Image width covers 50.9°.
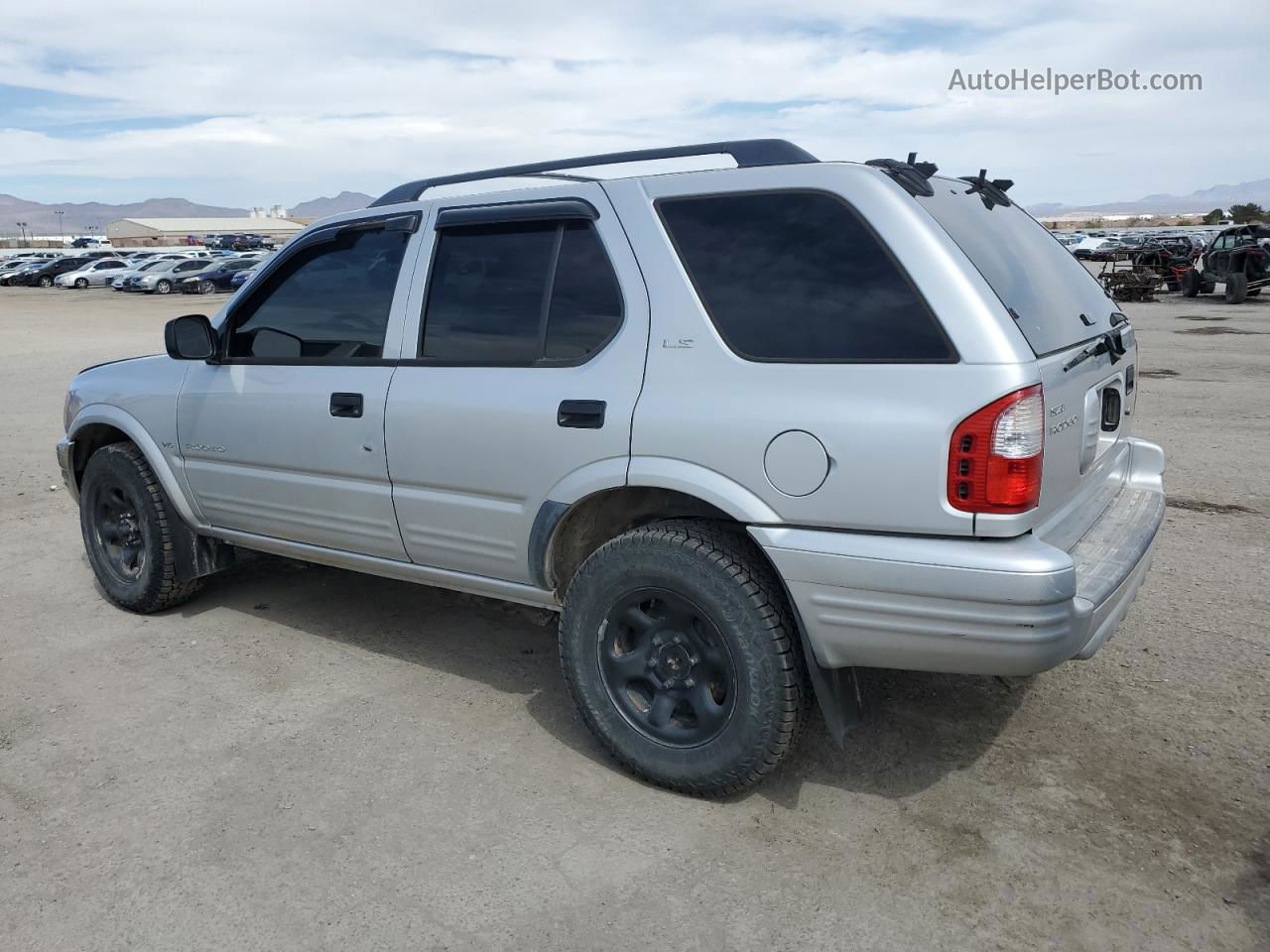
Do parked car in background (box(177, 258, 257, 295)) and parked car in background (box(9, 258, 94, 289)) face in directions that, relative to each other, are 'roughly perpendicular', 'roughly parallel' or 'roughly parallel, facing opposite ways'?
roughly parallel

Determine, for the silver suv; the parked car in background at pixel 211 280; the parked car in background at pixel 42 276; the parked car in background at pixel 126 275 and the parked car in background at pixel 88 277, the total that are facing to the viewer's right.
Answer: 0

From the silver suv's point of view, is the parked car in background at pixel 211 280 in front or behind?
in front

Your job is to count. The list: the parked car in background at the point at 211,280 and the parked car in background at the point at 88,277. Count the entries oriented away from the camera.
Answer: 0

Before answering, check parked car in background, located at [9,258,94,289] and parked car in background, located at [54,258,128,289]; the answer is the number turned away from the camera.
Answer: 0

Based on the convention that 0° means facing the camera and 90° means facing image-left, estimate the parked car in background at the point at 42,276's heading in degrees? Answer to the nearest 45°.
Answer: approximately 45°

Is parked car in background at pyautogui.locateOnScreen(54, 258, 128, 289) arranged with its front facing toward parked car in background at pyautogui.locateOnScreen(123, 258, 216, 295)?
no

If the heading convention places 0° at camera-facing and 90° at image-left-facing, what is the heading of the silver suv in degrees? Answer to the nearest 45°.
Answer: approximately 135°

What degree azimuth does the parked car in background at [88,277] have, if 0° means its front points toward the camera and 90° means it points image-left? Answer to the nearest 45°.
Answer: approximately 45°

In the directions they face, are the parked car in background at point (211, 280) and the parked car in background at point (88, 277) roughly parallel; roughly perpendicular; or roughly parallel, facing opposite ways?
roughly parallel

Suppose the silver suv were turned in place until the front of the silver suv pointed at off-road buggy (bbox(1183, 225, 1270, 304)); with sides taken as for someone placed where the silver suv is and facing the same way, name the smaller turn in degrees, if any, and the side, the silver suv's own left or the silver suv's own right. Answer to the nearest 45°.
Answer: approximately 90° to the silver suv's own right
